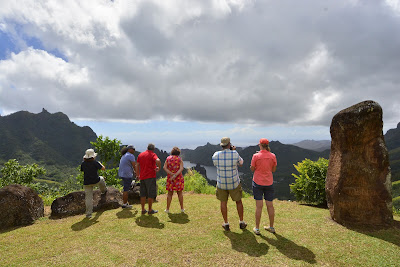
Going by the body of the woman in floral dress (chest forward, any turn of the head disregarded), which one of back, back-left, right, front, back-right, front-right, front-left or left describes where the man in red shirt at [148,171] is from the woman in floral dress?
left

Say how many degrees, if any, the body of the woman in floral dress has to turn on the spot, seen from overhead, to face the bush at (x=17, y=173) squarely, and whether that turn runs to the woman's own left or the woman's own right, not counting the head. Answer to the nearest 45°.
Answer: approximately 45° to the woman's own left

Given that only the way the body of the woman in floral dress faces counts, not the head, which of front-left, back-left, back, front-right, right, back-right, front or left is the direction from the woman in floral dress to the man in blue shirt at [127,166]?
front-left

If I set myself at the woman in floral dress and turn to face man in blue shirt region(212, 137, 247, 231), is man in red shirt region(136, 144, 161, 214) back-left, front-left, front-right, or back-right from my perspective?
back-right

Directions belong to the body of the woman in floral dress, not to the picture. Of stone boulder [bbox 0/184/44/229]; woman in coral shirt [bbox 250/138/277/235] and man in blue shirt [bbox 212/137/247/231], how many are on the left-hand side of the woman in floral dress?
1

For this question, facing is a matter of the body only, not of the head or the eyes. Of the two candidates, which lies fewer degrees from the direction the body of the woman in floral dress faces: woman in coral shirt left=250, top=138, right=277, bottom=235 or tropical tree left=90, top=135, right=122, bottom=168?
the tropical tree

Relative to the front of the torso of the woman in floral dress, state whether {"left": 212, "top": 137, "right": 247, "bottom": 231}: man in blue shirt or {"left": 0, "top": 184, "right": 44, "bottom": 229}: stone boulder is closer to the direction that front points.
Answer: the stone boulder

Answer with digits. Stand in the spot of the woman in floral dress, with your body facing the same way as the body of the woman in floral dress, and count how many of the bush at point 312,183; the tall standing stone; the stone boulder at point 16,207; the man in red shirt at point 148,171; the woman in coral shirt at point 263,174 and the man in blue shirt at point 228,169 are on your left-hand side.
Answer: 2

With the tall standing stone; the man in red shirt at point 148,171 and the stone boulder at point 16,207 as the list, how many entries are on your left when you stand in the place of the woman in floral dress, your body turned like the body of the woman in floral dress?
2

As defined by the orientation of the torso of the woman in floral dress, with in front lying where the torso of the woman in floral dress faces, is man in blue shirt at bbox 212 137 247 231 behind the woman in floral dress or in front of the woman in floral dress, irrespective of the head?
behind

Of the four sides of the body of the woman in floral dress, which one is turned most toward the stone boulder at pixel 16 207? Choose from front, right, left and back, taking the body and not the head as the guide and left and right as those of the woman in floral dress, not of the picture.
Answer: left

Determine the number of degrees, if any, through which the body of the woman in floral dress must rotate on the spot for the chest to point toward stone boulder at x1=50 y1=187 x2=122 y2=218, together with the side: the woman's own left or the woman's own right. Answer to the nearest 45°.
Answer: approximately 90° to the woman's own left

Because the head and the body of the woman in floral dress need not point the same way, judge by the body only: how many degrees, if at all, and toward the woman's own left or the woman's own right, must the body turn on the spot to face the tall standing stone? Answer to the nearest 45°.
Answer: approximately 90° to the woman's own right

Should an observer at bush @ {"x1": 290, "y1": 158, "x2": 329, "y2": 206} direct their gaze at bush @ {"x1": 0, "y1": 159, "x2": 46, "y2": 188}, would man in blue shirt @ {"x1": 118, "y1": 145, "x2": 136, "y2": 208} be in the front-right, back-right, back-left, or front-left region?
front-left

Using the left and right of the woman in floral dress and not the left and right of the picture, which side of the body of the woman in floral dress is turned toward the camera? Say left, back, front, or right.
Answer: back
